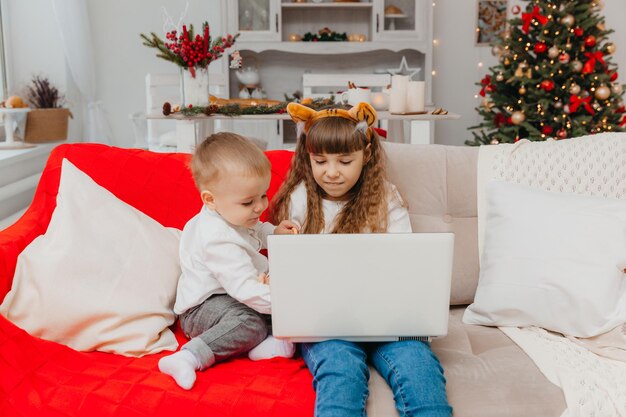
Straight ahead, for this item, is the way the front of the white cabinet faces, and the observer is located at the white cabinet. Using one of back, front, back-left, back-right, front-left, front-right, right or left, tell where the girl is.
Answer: front

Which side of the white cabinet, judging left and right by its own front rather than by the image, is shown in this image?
front

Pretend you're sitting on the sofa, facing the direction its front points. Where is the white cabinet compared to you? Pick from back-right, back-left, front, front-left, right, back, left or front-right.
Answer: back

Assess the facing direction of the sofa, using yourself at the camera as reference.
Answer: facing the viewer

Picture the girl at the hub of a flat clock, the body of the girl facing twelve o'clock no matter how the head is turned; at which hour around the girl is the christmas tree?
The christmas tree is roughly at 7 o'clock from the girl.

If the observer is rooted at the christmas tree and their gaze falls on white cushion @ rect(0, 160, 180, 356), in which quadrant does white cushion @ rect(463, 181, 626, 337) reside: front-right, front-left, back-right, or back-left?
front-left

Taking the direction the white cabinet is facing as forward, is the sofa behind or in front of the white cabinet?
in front

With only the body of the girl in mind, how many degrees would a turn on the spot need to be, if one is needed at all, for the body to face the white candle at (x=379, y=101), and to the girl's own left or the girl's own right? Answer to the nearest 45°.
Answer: approximately 180°

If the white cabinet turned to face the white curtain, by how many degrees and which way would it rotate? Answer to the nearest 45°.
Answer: approximately 90° to its right

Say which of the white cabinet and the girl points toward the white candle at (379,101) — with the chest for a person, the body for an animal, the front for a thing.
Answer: the white cabinet

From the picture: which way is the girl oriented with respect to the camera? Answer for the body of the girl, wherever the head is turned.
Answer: toward the camera

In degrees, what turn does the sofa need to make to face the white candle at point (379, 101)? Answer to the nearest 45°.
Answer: approximately 180°

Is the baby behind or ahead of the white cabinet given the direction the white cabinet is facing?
ahead

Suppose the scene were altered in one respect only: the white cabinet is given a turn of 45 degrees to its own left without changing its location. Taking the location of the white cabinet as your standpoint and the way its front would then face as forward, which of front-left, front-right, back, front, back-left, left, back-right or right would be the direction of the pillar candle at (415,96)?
front-right

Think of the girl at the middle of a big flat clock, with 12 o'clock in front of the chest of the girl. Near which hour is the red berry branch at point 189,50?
The red berry branch is roughly at 5 o'clock from the girl.

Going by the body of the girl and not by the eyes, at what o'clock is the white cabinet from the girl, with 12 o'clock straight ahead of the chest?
The white cabinet is roughly at 6 o'clock from the girl.

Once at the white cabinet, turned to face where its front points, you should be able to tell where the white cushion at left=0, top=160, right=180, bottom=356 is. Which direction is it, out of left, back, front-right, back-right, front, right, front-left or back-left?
front

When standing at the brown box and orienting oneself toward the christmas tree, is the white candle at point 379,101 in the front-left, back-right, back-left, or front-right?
front-right
